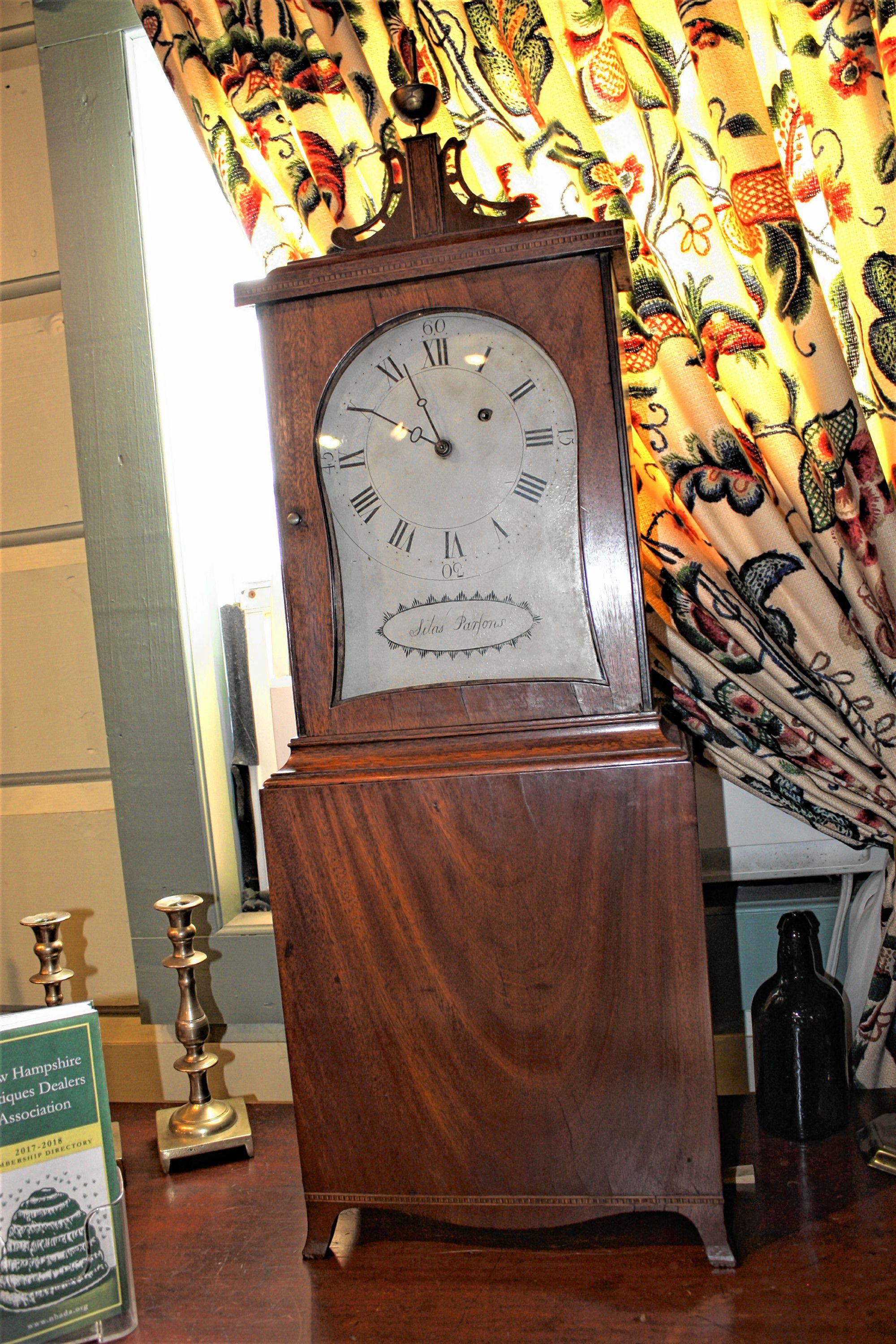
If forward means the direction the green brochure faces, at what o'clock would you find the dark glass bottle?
The dark glass bottle is roughly at 9 o'clock from the green brochure.

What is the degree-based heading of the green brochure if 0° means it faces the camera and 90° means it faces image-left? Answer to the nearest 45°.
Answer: approximately 0°

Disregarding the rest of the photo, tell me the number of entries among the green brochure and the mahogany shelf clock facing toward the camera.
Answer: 2
